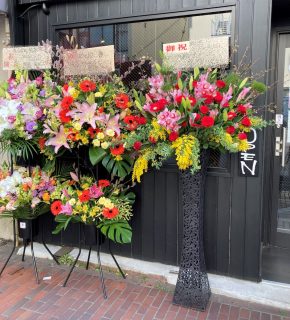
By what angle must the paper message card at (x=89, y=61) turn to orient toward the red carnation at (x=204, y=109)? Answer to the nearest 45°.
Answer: approximately 45° to its left

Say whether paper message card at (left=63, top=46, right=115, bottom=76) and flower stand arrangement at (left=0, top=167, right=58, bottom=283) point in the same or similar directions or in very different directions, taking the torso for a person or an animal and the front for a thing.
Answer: same or similar directions

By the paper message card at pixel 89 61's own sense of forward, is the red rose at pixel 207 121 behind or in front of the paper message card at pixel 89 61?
in front

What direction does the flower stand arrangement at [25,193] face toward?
toward the camera

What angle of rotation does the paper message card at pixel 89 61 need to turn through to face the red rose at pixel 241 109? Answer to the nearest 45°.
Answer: approximately 45° to its left

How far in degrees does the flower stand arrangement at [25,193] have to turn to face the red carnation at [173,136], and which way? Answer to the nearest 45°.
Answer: approximately 45° to its left

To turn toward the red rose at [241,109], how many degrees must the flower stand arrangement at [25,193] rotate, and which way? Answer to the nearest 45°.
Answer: approximately 45° to its left

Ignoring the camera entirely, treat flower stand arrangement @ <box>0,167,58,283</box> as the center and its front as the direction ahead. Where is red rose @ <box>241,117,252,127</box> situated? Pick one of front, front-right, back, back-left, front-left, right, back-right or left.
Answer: front-left

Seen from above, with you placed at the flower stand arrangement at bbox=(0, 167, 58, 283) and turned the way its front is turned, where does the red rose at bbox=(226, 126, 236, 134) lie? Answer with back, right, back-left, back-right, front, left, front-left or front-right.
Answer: front-left

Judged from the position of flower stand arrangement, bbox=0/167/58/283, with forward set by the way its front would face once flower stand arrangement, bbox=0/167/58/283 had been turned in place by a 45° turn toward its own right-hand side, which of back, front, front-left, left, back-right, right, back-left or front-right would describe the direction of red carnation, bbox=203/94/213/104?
left

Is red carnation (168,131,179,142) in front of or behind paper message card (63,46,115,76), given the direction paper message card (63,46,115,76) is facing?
in front

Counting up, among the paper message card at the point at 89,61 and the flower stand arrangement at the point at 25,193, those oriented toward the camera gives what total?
2

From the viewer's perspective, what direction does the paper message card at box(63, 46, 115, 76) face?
toward the camera

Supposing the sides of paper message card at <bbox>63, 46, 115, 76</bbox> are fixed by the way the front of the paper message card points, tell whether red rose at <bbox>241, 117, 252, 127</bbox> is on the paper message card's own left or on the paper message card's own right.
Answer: on the paper message card's own left
